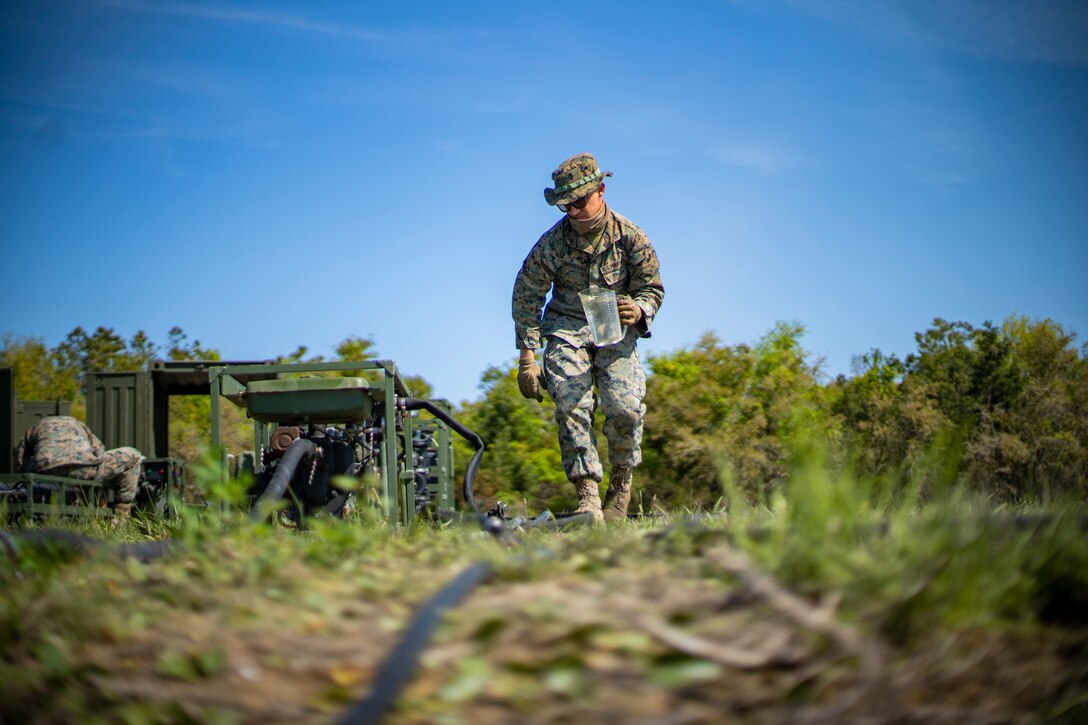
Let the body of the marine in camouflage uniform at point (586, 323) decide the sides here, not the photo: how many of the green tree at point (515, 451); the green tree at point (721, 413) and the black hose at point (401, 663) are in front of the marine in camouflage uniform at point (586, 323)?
1

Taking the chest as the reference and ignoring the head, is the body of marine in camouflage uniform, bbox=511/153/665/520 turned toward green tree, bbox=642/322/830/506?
no

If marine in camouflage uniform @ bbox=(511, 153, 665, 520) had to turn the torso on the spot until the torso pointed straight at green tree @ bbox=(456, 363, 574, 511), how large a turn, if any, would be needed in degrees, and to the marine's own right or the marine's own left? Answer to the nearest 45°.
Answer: approximately 180°

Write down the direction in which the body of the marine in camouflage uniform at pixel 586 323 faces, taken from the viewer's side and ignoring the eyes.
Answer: toward the camera

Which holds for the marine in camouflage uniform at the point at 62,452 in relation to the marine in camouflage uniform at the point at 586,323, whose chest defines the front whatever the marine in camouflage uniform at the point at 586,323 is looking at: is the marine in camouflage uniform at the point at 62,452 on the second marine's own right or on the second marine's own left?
on the second marine's own right

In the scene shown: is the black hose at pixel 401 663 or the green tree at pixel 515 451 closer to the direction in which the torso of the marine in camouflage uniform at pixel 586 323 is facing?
the black hose

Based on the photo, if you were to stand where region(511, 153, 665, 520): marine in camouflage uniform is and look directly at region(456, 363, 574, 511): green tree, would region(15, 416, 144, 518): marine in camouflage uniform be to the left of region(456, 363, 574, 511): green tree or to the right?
left

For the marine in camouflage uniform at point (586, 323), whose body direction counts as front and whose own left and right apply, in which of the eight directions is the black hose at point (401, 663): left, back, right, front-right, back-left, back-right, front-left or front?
front
